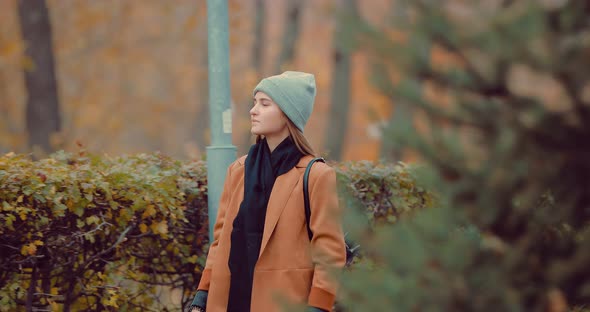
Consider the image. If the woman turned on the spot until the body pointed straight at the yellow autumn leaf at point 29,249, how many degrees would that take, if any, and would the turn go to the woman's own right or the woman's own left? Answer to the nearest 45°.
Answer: approximately 45° to the woman's own right

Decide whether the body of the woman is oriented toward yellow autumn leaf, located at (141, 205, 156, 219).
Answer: no

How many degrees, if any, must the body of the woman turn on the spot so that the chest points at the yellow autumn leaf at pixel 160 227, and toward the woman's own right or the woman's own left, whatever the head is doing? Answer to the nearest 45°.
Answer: approximately 90° to the woman's own right

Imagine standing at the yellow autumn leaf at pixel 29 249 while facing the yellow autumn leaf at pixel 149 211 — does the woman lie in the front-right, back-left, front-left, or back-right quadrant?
front-right

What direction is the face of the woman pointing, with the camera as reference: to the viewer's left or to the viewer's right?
to the viewer's left

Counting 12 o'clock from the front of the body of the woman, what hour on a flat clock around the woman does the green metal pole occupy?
The green metal pole is roughly at 4 o'clock from the woman.

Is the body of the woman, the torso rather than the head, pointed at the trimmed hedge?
no

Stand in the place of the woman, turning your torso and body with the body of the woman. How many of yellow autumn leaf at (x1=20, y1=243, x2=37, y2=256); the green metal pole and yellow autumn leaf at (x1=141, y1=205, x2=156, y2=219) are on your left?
0

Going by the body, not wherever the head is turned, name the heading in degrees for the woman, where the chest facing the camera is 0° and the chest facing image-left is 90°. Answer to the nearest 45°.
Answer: approximately 45°

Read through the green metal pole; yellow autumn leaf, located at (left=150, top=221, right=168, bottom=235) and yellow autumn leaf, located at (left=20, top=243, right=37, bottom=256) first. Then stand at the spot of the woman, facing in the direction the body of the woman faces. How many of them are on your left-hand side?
0
